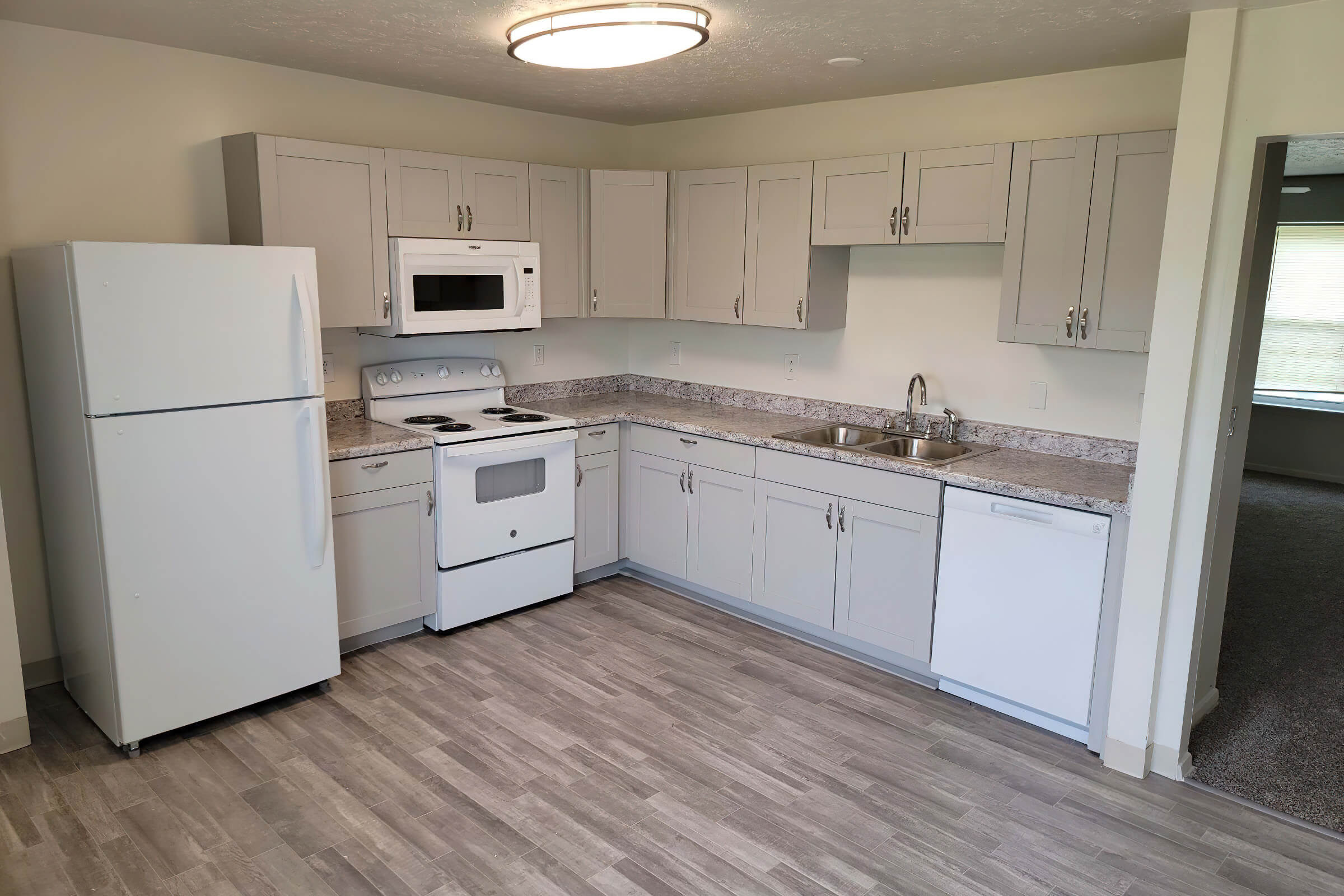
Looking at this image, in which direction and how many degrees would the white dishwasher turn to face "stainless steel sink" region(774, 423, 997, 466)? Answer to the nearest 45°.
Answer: approximately 90° to its right

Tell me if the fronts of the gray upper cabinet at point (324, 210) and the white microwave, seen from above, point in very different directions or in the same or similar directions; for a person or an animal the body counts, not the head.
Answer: same or similar directions

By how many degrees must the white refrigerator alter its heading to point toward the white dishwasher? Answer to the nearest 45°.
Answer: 0° — it already faces it

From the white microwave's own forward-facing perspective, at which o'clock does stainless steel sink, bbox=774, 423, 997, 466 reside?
The stainless steel sink is roughly at 11 o'clock from the white microwave.

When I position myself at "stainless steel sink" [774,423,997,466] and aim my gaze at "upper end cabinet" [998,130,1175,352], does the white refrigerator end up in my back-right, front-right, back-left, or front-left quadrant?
back-right

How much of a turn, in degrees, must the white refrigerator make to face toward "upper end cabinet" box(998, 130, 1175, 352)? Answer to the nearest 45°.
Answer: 0° — it already faces it

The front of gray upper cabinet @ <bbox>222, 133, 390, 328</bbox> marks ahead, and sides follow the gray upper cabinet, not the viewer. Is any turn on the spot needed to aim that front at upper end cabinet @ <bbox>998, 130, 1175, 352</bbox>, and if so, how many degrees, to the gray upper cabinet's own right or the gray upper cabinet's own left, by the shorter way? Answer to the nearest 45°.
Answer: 0° — it already faces it

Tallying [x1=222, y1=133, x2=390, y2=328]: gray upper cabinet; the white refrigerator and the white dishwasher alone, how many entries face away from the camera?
0

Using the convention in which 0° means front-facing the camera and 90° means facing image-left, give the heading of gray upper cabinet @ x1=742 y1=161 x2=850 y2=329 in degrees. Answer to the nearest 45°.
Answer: approximately 45°

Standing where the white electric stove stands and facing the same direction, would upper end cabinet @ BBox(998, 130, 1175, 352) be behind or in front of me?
in front

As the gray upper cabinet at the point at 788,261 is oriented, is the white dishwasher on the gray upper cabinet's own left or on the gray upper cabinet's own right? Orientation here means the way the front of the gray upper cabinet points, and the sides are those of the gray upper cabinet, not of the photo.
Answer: on the gray upper cabinet's own left

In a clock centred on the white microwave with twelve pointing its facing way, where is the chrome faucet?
The chrome faucet is roughly at 11 o'clock from the white microwave.

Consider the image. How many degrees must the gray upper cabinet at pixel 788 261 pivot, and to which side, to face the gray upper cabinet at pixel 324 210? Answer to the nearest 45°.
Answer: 0° — it already faces it

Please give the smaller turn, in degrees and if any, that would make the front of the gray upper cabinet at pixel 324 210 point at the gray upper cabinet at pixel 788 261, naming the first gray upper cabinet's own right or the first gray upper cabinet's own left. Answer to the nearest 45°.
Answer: approximately 45° to the first gray upper cabinet's own left

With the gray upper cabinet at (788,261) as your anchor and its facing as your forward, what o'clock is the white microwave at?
The white microwave is roughly at 1 o'clock from the gray upper cabinet.

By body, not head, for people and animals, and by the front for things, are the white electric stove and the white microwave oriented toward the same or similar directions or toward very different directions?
same or similar directions

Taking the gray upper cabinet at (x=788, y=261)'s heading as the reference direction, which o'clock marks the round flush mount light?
The round flush mount light is roughly at 11 o'clock from the gray upper cabinet.

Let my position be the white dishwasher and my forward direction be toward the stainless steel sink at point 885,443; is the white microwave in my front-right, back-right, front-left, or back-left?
front-left

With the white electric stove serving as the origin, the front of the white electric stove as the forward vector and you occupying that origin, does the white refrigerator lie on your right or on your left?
on your right

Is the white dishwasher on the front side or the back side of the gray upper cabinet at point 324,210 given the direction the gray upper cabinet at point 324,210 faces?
on the front side

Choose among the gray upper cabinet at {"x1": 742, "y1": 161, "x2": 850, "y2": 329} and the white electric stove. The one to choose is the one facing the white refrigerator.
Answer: the gray upper cabinet
